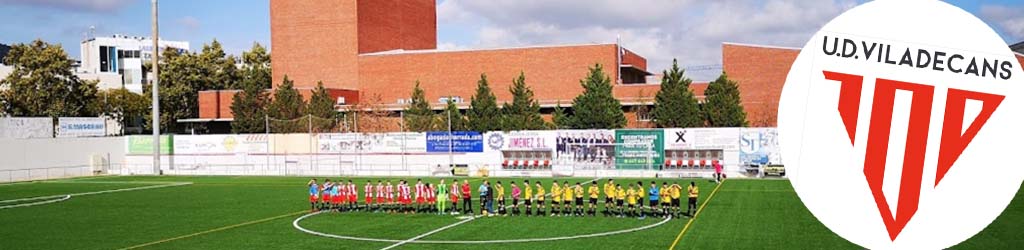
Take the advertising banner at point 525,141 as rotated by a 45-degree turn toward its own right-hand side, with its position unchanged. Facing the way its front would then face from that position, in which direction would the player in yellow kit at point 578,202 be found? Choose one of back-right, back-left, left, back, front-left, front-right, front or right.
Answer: front-left

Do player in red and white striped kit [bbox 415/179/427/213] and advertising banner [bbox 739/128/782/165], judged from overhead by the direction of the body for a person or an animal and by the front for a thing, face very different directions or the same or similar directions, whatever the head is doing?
same or similar directions

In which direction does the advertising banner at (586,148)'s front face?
toward the camera

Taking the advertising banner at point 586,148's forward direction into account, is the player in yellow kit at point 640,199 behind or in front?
in front

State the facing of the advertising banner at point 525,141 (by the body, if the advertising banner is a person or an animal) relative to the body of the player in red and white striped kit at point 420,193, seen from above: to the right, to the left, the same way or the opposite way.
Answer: the same way

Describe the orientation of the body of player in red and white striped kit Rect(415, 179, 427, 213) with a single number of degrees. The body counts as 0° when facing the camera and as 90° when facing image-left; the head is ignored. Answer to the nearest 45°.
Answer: approximately 0°

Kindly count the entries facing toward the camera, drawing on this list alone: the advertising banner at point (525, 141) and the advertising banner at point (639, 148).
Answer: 2

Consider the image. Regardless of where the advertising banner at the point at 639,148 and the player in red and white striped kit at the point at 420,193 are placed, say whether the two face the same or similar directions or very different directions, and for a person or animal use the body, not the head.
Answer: same or similar directions

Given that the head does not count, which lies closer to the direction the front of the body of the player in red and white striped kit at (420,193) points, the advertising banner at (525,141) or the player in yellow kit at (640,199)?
the player in yellow kit

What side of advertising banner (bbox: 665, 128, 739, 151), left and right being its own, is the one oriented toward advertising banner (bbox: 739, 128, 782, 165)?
left

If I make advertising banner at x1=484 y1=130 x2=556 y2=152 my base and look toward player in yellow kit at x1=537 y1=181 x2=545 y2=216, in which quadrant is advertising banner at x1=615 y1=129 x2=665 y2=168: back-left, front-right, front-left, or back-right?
front-left

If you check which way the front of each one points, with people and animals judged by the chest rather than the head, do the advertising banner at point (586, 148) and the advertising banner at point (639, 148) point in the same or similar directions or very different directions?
same or similar directions

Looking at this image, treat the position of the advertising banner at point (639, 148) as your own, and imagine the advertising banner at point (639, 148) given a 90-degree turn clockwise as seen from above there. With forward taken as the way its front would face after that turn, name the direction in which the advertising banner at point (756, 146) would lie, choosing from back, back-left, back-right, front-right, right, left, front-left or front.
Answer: back

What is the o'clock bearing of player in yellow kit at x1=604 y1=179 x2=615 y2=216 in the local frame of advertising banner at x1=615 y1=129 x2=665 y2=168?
The player in yellow kit is roughly at 12 o'clock from the advertising banner.

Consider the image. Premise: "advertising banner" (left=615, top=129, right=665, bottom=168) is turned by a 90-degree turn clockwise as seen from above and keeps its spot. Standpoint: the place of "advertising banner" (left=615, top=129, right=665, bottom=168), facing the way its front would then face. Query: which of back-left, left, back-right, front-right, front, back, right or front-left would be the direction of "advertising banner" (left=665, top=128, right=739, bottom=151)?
back

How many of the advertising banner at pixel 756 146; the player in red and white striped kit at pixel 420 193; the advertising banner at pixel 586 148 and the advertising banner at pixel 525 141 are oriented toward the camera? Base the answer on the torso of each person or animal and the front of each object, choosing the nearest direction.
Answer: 4

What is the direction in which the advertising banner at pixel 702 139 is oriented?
toward the camera
